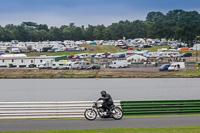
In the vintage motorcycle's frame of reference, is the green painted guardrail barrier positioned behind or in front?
behind

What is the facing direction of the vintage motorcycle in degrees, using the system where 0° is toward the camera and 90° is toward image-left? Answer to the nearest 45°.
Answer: approximately 90°

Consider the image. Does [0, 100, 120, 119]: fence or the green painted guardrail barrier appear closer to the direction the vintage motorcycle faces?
the fence

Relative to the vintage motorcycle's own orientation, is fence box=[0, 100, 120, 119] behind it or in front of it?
in front

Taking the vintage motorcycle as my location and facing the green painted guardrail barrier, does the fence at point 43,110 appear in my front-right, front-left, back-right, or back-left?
back-left
